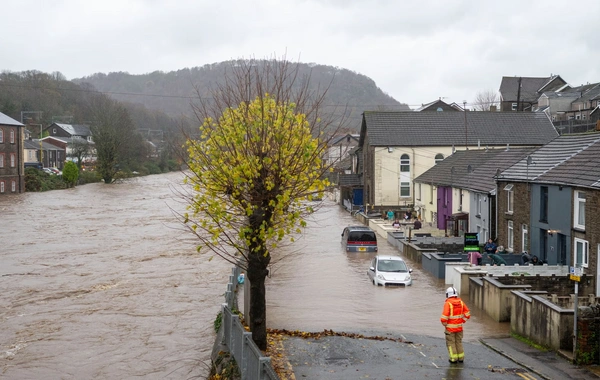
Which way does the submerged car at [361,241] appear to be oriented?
away from the camera

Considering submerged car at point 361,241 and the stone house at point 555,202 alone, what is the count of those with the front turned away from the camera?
1

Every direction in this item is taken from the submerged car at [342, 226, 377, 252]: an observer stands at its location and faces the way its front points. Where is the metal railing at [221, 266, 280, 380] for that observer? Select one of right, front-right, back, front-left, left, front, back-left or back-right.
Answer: back

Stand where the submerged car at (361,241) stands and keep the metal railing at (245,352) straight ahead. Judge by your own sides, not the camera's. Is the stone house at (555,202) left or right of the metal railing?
left

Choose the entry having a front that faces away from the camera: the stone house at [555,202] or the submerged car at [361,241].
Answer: the submerged car
